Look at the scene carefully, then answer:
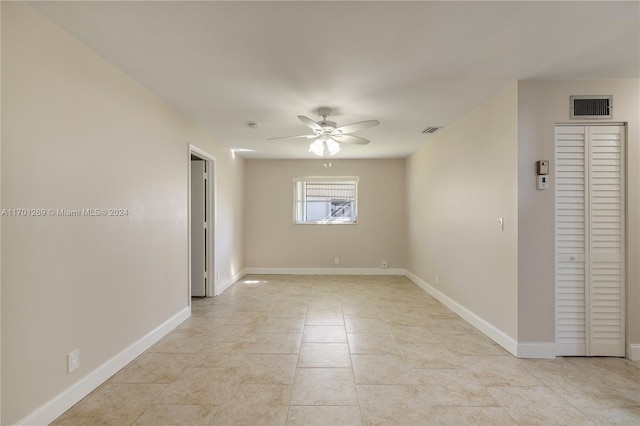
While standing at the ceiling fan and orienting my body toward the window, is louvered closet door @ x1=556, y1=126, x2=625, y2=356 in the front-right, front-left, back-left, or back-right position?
back-right

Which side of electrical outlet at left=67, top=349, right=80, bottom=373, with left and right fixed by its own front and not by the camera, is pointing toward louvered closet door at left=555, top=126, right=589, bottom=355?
front

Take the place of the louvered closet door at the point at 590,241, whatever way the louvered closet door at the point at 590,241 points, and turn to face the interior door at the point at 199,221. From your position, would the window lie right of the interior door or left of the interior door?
right

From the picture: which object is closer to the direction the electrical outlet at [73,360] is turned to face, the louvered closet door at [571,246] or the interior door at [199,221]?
the louvered closet door

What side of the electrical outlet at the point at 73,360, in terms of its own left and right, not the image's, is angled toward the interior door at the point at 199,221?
left

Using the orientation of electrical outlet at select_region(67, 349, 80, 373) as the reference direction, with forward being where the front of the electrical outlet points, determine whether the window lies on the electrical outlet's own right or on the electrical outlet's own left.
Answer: on the electrical outlet's own left

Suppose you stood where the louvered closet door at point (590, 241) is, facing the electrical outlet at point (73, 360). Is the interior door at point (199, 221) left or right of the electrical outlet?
right

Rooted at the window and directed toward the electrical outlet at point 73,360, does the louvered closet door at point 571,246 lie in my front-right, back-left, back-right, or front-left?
front-left

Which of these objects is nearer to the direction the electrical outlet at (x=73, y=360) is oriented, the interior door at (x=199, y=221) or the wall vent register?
the wall vent register

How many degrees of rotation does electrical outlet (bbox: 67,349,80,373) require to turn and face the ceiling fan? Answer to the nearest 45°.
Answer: approximately 45° to its left

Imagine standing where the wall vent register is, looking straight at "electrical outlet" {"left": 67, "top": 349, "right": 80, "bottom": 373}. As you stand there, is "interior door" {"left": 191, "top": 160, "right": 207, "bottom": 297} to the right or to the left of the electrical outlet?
right

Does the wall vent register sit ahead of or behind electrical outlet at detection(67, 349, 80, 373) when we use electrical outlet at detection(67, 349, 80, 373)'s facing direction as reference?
ahead

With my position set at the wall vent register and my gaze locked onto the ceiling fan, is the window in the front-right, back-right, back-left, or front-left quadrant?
front-right

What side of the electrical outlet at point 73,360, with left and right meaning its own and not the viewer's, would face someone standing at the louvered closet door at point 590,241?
front
